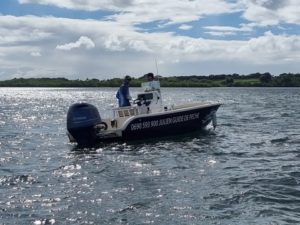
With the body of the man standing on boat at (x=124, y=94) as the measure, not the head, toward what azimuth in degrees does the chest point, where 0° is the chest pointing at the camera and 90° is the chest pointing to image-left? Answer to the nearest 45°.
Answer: approximately 270°

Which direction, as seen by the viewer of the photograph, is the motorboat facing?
facing away from the viewer and to the right of the viewer
